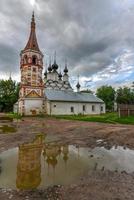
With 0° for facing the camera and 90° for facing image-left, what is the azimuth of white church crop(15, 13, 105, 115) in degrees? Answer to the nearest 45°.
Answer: approximately 45°
